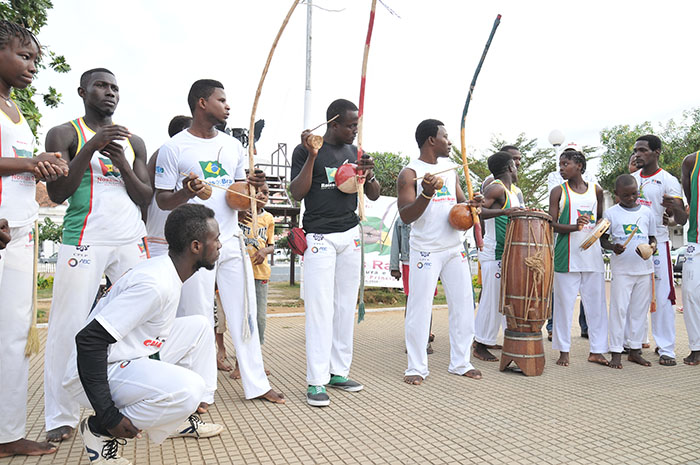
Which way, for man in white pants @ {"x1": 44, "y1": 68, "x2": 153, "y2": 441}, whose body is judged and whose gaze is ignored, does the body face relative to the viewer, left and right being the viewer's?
facing the viewer and to the right of the viewer

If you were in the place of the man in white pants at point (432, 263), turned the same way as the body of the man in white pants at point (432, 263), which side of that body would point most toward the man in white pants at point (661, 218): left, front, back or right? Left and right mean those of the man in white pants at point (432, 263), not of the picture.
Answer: left

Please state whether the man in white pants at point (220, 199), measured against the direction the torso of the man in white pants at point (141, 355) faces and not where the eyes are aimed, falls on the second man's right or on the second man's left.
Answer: on the second man's left

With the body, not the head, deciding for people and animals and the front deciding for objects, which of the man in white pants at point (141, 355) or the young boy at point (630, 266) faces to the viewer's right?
the man in white pants

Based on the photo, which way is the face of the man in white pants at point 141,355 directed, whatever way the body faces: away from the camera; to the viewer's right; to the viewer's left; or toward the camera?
to the viewer's right

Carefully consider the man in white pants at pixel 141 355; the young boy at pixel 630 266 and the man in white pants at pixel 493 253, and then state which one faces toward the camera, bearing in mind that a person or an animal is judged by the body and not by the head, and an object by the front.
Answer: the young boy

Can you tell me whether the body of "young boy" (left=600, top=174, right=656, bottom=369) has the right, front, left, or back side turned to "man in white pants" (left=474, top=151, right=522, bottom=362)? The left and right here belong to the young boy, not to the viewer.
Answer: right

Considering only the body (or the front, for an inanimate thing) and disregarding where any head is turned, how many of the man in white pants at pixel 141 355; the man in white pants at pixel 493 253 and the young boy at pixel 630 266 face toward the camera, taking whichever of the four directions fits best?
1

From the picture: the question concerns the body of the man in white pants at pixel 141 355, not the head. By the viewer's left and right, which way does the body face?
facing to the right of the viewer

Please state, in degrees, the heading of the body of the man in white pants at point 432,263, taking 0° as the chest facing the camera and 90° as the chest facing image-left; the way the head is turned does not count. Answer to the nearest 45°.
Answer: approximately 315°
